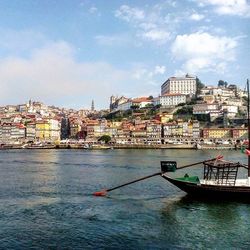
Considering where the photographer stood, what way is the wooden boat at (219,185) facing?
facing to the right of the viewer
